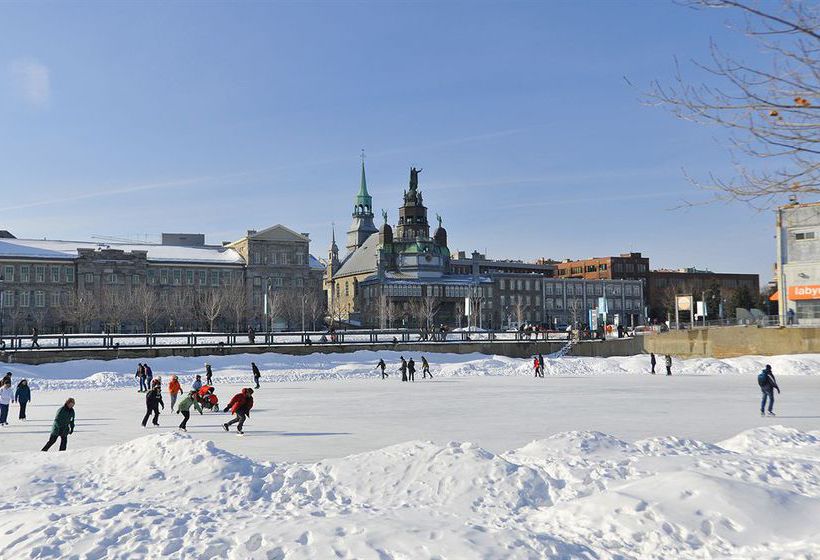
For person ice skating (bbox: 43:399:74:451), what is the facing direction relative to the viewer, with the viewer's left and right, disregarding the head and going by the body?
facing to the right of the viewer

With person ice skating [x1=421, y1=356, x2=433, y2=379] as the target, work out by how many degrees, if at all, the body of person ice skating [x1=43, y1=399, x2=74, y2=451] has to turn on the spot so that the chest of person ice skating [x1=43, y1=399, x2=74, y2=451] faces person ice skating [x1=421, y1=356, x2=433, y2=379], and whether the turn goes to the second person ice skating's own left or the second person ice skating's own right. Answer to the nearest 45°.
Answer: approximately 45° to the second person ice skating's own left

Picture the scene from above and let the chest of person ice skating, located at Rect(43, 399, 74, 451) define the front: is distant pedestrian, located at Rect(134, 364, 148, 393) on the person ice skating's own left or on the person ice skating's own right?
on the person ice skating's own left

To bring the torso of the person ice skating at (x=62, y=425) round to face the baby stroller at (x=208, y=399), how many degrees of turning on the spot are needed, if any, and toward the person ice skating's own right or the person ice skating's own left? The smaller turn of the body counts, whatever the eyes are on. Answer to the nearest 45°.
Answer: approximately 45° to the person ice skating's own left
